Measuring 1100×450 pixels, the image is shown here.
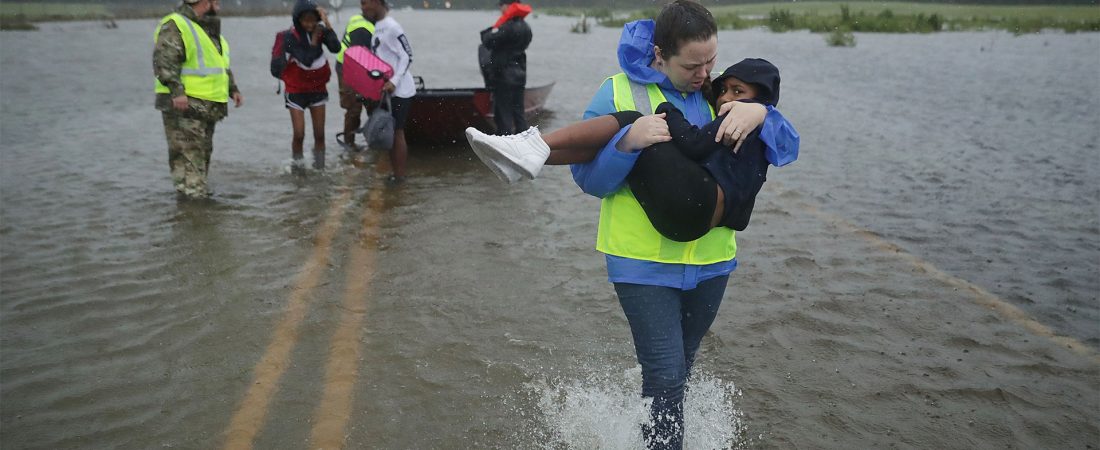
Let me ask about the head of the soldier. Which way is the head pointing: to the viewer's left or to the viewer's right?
to the viewer's right

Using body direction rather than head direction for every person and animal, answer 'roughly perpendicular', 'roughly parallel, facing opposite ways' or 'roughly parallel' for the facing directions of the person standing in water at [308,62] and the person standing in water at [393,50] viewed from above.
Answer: roughly perpendicular

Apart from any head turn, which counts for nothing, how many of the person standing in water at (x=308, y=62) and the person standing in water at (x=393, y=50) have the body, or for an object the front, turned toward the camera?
1

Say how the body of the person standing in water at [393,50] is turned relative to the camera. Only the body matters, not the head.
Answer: to the viewer's left

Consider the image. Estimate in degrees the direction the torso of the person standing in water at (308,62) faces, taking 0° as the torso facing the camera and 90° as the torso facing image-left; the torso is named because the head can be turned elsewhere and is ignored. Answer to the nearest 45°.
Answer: approximately 0°

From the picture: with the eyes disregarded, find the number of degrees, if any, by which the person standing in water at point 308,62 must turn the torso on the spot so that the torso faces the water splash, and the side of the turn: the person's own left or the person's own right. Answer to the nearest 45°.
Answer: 0° — they already face it

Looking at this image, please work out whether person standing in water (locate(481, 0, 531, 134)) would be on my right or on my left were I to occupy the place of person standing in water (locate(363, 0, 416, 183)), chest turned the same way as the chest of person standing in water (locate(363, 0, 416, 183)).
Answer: on my right

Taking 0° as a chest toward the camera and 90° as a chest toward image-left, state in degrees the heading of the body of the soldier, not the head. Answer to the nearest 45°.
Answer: approximately 315°

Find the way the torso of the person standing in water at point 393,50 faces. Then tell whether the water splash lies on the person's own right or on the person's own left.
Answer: on the person's own left
